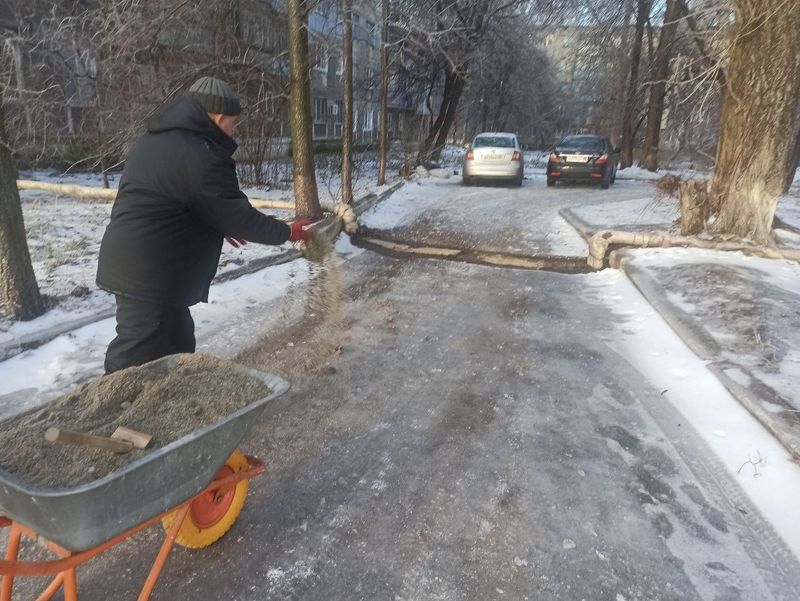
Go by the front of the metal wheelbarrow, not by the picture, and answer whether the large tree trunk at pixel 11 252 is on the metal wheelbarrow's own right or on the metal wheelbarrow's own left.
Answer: on the metal wheelbarrow's own left

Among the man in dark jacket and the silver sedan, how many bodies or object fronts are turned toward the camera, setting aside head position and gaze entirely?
0

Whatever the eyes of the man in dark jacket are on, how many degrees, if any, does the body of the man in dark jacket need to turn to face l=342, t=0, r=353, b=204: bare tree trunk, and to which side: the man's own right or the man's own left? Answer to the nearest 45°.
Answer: approximately 45° to the man's own left

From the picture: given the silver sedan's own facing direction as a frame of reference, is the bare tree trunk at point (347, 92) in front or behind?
behind

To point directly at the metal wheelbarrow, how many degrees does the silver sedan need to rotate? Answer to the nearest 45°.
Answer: approximately 180°

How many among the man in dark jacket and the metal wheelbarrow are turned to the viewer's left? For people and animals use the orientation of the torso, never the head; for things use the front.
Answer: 0

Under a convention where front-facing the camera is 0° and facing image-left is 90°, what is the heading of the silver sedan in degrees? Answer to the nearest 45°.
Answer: approximately 180°

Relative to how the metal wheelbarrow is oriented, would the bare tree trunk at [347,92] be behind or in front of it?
in front

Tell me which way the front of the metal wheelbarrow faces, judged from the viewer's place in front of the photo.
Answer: facing away from the viewer and to the right of the viewer

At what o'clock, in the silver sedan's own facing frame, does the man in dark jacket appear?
The man in dark jacket is roughly at 6 o'clock from the silver sedan.
